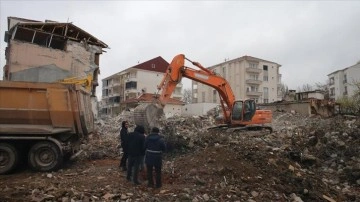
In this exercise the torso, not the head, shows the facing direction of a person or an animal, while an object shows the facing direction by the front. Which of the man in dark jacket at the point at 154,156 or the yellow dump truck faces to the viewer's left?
the yellow dump truck

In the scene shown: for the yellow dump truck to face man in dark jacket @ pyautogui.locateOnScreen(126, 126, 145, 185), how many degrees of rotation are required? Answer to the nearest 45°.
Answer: approximately 135° to its left

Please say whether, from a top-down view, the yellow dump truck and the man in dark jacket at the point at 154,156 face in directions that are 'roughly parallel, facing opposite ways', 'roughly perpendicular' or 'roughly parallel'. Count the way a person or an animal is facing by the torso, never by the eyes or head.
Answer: roughly perpendicular

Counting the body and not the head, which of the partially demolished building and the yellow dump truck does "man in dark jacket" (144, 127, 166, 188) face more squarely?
the partially demolished building

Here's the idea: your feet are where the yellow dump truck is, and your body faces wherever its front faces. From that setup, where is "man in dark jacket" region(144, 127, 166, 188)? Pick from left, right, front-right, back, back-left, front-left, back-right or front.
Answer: back-left

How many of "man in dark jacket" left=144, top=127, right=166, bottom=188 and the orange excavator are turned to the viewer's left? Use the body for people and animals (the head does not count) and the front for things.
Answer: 1

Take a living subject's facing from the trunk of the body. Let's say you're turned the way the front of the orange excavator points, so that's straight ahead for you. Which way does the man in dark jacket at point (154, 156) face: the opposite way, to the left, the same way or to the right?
to the right

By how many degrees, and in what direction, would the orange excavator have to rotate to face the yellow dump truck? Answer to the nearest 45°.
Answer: approximately 45° to its left

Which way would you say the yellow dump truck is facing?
to the viewer's left

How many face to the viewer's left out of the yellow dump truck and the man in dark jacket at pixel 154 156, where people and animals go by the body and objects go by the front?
1

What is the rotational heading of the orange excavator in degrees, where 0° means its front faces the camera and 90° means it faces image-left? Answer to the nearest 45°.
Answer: approximately 90°

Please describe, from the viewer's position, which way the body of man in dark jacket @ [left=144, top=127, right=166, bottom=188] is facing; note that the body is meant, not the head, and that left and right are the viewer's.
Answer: facing away from the viewer
